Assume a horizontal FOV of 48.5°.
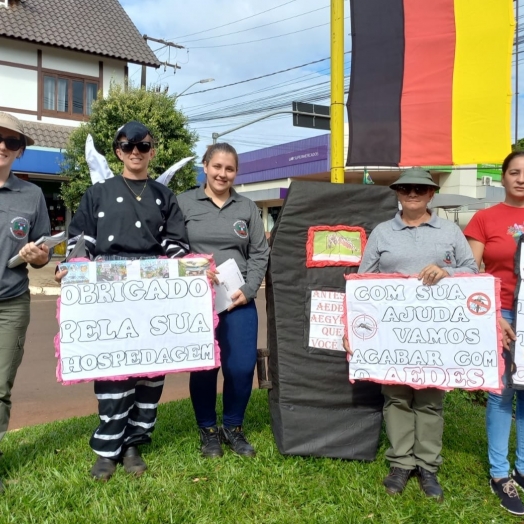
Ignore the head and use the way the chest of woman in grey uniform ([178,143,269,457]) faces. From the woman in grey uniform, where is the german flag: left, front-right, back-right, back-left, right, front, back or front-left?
left

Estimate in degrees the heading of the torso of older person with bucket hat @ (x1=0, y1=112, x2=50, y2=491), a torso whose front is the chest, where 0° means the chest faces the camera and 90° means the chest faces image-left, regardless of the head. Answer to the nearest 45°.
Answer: approximately 0°

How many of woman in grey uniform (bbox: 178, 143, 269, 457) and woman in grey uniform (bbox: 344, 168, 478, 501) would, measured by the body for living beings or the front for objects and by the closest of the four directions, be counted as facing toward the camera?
2

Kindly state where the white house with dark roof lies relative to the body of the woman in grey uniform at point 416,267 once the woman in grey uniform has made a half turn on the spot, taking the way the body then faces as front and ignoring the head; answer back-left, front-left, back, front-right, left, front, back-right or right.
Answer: front-left

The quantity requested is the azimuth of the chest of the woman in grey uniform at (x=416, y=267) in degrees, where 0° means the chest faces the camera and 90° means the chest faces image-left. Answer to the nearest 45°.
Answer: approximately 0°

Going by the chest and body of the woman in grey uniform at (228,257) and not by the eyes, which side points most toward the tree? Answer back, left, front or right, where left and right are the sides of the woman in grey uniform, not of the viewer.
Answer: back
